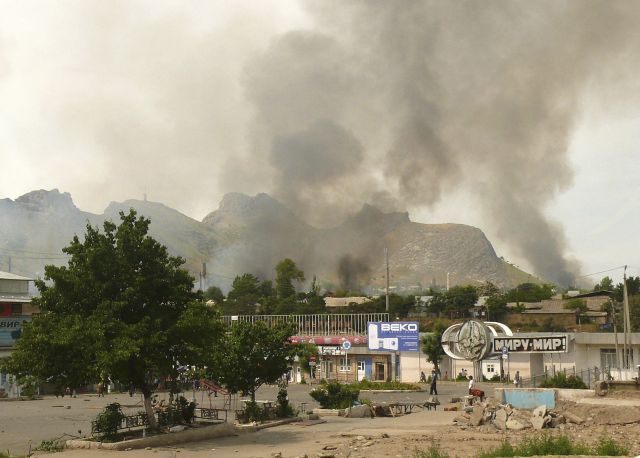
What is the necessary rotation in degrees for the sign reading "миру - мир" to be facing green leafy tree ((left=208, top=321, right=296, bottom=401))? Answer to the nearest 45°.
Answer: approximately 45° to its right

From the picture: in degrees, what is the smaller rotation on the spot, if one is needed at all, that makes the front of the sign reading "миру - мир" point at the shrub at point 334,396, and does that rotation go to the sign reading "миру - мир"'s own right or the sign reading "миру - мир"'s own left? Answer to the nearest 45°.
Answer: approximately 45° to the sign reading "миру - мир"'s own right

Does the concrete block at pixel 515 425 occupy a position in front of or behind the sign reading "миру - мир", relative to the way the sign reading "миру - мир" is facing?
in front

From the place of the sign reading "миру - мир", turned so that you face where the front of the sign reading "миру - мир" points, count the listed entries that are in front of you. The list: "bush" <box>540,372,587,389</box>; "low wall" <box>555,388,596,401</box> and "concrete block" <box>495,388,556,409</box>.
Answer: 3

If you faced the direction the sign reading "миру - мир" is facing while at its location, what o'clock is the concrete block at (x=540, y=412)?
The concrete block is roughly at 12 o'clock from the sign reading "миру - мир".

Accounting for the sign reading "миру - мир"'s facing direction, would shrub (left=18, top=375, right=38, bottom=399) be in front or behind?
in front

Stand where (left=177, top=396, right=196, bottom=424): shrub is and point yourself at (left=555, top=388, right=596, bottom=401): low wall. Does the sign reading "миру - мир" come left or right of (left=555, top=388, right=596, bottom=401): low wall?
left

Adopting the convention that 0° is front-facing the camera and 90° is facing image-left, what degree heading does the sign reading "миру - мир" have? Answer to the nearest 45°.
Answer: approximately 0°

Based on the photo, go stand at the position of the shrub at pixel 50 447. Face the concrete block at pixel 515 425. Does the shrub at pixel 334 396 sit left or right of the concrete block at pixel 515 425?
left

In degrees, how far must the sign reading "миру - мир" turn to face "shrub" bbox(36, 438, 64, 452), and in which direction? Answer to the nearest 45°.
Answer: approximately 45° to its right

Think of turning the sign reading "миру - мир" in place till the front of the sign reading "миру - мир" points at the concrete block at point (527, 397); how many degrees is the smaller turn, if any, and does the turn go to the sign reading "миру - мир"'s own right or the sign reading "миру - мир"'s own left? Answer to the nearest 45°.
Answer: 0° — it already faces it

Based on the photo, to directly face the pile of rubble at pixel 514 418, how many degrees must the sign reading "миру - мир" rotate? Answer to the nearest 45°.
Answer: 0° — it already faces it
